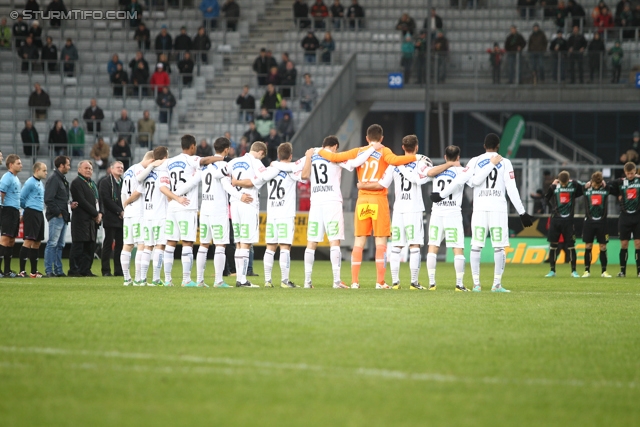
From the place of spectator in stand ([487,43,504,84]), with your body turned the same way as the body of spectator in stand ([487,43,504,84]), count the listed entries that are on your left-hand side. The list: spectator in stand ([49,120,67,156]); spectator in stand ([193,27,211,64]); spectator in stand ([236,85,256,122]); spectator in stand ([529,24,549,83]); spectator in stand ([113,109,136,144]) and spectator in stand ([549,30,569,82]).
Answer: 2

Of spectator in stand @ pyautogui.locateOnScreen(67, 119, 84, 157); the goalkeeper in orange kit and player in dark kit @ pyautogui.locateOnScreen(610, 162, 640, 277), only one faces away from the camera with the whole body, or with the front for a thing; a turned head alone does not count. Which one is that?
the goalkeeper in orange kit

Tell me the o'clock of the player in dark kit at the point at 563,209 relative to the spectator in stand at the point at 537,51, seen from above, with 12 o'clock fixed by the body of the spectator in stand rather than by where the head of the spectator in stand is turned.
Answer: The player in dark kit is roughly at 12 o'clock from the spectator in stand.

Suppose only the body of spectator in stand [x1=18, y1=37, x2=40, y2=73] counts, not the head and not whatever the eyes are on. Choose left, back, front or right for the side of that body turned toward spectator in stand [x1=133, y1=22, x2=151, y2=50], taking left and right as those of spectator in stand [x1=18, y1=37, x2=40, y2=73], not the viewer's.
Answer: left

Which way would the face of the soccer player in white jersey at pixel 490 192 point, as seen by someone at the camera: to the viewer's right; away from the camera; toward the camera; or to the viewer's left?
away from the camera

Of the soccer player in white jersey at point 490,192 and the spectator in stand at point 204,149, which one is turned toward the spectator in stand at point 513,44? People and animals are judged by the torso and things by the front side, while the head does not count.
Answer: the soccer player in white jersey

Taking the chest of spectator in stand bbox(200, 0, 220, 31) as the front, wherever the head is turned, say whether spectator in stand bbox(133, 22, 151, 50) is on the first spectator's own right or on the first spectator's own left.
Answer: on the first spectator's own right

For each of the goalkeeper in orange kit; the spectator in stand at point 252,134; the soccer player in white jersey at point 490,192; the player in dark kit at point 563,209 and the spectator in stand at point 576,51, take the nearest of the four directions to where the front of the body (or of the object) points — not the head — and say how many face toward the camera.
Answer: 3

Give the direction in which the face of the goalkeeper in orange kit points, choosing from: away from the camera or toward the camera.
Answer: away from the camera

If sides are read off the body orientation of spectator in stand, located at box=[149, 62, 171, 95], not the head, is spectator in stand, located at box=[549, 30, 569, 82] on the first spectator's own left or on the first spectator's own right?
on the first spectator's own left

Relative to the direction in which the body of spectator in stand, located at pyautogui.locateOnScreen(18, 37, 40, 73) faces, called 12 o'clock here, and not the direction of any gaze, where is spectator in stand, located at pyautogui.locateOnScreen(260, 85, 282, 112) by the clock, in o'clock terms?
spectator in stand, located at pyautogui.locateOnScreen(260, 85, 282, 112) is roughly at 10 o'clock from spectator in stand, located at pyautogui.locateOnScreen(18, 37, 40, 73).
